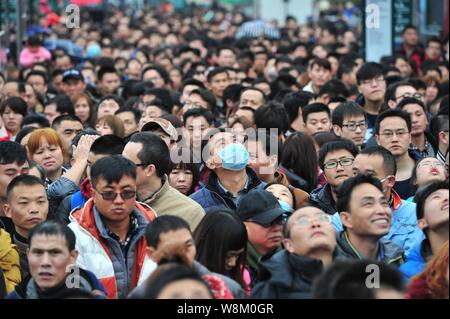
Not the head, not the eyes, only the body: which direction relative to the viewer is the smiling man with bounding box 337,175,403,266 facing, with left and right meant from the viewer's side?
facing the viewer and to the right of the viewer

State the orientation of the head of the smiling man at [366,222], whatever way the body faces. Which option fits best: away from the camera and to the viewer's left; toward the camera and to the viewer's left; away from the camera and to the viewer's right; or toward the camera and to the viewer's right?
toward the camera and to the viewer's right

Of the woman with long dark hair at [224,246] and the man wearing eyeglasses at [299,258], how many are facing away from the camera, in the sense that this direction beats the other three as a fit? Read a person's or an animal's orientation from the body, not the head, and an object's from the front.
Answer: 0

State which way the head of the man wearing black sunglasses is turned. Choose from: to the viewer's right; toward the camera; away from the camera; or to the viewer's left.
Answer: toward the camera

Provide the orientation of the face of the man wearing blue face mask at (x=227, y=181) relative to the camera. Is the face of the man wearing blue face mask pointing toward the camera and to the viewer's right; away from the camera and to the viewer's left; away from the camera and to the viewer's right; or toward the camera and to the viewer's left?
toward the camera and to the viewer's right

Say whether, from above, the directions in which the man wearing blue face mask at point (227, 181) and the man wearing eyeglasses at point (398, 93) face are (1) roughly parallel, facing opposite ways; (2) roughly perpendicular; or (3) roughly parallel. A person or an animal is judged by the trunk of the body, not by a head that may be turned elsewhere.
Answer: roughly parallel

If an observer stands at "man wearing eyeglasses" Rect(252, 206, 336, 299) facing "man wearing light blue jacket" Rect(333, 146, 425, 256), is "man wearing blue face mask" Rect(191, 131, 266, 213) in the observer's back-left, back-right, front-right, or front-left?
front-left

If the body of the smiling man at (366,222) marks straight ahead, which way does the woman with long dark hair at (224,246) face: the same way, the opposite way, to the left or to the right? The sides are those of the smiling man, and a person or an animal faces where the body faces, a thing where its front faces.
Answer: the same way

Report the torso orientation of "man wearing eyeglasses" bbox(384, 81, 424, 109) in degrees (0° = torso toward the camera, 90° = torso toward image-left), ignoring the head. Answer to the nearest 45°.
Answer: approximately 315°

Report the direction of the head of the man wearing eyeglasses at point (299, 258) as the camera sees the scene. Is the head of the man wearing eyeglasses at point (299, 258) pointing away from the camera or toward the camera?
toward the camera

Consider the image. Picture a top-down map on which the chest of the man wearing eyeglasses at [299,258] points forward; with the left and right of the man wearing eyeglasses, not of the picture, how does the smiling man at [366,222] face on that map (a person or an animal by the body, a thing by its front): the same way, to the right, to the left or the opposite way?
the same way

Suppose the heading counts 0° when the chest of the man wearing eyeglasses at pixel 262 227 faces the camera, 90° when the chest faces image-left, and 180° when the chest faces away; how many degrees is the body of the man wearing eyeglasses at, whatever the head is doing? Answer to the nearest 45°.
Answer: approximately 315°

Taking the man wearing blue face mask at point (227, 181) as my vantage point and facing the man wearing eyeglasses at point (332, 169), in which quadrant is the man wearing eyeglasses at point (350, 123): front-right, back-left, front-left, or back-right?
front-left

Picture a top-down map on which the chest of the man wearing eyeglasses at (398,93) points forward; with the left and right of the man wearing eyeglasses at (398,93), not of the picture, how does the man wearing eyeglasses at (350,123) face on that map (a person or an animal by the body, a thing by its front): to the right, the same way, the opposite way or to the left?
the same way

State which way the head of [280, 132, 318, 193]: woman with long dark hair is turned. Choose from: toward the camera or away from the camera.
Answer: away from the camera

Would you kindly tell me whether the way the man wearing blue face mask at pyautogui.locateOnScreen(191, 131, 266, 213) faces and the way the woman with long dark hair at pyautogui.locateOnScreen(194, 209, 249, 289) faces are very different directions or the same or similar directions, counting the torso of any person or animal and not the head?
same or similar directions

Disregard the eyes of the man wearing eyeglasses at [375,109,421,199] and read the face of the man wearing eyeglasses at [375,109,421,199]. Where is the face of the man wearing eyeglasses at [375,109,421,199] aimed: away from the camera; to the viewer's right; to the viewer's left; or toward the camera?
toward the camera

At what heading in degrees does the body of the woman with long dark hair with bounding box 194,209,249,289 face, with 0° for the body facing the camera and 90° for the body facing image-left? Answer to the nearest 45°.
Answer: approximately 315°
